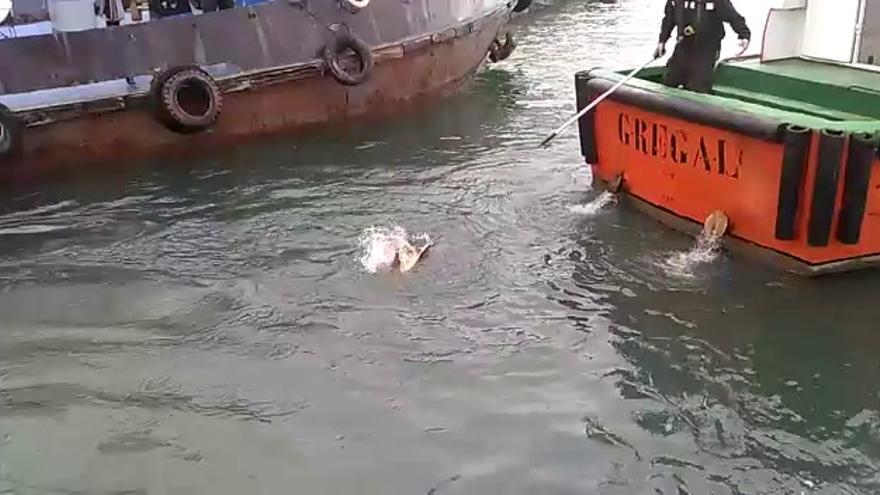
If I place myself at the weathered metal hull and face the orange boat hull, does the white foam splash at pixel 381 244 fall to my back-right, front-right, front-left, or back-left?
front-right

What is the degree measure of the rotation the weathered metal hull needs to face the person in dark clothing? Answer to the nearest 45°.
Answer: approximately 90° to its right

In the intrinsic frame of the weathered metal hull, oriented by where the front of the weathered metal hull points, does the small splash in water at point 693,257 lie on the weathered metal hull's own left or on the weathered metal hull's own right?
on the weathered metal hull's own right

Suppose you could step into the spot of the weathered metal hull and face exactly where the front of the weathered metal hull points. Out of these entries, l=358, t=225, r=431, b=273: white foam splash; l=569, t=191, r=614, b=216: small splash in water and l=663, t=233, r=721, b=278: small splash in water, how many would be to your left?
0

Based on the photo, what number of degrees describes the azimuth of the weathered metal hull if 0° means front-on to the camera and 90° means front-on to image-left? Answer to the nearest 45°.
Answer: approximately 225°

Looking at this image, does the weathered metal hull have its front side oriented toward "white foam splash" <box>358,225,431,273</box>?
no

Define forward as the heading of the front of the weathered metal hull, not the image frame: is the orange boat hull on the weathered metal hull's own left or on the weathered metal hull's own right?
on the weathered metal hull's own right

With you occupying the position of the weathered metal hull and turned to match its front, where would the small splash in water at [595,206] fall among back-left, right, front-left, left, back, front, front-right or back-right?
right

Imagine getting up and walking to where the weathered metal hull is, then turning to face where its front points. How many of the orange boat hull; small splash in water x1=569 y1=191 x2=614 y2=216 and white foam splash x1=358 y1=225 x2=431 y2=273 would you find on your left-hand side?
0
